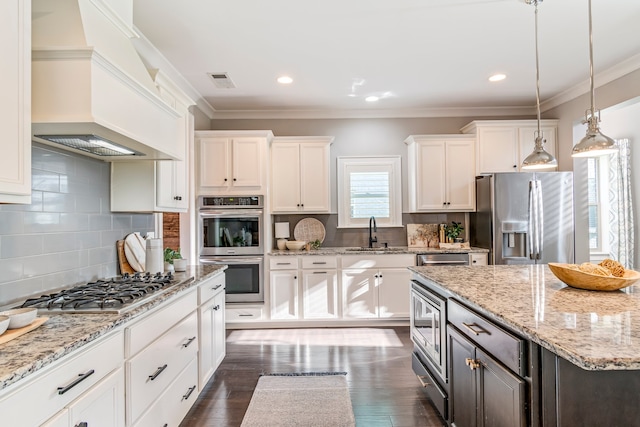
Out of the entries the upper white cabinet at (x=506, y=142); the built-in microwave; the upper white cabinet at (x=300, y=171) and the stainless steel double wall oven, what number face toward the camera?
3

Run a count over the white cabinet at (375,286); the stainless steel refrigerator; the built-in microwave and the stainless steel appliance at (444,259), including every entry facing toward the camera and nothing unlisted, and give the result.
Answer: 3

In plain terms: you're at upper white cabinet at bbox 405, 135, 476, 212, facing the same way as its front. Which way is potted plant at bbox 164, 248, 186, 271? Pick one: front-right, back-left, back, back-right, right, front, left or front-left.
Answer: front-right

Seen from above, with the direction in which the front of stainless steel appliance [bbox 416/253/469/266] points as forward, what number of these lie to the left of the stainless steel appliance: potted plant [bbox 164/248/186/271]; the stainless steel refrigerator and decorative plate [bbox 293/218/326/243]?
1

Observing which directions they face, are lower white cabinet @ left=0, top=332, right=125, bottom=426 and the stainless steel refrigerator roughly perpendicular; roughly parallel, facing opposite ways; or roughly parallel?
roughly perpendicular

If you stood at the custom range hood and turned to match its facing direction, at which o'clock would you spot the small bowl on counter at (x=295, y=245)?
The small bowl on counter is roughly at 9 o'clock from the custom range hood.

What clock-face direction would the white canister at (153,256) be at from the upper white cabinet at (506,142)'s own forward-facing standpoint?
The white canister is roughly at 1 o'clock from the upper white cabinet.

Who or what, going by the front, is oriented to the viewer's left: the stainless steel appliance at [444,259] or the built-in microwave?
the built-in microwave

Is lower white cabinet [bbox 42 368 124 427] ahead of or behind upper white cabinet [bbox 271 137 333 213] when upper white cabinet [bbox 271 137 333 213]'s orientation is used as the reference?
ahead
